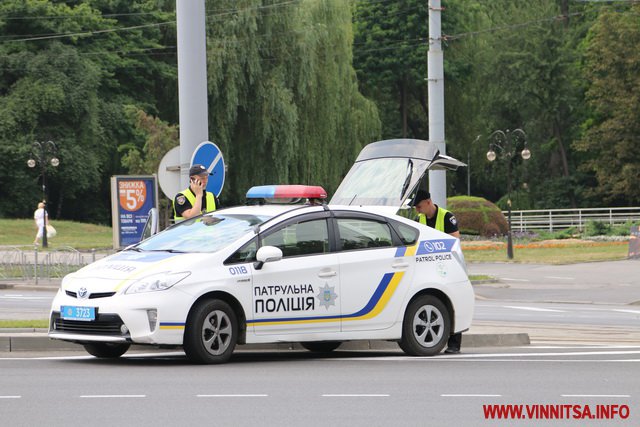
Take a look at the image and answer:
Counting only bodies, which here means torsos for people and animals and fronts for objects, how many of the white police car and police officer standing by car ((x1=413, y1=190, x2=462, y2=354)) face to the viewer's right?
0

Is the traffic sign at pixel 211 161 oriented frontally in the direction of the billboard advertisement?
no

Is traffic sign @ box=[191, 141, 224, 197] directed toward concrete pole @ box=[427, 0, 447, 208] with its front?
no

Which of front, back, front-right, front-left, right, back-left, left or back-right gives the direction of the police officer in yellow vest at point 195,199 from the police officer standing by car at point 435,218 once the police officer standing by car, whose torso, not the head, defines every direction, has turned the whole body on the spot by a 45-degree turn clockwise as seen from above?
front

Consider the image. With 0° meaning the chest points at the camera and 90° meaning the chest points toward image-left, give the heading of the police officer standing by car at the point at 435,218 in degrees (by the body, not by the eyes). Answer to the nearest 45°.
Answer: approximately 45°

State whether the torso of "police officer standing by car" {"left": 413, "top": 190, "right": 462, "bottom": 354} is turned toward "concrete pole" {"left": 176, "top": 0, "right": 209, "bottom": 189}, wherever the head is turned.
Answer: no

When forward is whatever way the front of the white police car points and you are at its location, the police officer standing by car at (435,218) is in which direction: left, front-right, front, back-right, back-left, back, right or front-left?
back

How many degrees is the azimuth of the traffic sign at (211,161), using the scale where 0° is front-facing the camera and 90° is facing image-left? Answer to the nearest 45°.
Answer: approximately 315°

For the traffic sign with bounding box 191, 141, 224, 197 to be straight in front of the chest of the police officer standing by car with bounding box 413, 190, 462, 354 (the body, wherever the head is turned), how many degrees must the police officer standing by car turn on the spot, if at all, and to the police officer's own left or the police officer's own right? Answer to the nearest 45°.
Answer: approximately 45° to the police officer's own right

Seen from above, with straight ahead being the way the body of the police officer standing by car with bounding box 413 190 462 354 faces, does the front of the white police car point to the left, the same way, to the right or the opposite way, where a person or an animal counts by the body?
the same way

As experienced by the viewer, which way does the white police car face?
facing the viewer and to the left of the viewer

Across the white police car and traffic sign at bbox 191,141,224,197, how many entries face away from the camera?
0

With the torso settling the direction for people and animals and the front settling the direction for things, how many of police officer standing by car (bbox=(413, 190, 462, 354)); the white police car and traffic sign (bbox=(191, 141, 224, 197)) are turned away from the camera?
0

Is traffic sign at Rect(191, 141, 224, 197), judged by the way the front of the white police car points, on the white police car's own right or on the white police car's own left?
on the white police car's own right

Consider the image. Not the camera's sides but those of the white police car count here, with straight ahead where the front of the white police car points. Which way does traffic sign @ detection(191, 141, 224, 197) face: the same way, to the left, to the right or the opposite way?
to the left

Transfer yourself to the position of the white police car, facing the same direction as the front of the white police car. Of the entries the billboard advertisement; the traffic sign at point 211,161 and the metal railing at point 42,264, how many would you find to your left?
0

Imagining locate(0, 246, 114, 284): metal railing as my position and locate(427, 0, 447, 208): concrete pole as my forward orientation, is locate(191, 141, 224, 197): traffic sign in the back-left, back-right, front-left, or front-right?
front-right
